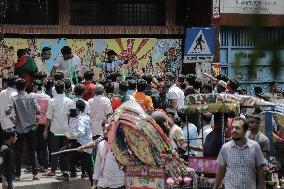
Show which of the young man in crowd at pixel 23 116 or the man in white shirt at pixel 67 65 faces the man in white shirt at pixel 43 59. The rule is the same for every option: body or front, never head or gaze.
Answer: the young man in crowd

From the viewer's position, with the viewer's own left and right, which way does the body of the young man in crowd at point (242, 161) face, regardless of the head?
facing the viewer

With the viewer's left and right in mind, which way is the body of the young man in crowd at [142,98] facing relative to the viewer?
facing away from the viewer

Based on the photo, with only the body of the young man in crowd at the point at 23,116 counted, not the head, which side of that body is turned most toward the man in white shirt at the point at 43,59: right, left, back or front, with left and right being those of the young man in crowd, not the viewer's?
front

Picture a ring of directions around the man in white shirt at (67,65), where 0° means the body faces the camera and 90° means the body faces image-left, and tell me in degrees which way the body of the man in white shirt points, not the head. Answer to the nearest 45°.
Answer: approximately 0°

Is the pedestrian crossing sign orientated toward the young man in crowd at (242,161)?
yes

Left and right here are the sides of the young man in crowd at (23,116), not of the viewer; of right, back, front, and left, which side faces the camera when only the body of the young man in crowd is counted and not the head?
back

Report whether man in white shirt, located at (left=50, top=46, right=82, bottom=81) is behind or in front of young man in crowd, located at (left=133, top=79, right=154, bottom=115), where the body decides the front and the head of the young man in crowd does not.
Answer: in front

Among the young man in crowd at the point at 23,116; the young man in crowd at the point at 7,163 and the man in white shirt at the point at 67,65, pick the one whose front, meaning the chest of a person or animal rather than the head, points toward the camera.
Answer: the man in white shirt

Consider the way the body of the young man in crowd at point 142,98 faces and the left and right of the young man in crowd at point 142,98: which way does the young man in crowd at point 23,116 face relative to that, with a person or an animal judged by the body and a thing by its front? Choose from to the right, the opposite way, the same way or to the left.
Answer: the same way

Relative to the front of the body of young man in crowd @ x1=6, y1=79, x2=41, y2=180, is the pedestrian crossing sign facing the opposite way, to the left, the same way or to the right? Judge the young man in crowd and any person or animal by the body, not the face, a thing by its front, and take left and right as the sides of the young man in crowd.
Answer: the opposite way

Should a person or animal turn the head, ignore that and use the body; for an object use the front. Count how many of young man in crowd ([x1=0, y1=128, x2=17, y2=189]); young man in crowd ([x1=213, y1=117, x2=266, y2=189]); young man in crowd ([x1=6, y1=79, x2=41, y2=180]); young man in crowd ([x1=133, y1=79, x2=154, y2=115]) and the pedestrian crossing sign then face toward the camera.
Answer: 2

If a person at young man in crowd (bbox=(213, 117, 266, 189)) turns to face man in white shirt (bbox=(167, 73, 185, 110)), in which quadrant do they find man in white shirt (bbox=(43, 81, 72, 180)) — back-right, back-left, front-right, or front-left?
front-left

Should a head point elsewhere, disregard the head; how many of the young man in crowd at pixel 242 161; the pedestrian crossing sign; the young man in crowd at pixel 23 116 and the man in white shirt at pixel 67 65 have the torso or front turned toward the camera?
3

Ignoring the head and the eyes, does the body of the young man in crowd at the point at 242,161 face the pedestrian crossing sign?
no

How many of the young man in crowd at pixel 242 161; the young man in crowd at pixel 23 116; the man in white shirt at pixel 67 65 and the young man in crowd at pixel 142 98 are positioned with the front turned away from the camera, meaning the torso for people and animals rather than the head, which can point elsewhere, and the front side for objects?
2

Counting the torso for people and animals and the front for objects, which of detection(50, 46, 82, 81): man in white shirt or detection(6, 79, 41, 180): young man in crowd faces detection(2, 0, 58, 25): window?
the young man in crowd

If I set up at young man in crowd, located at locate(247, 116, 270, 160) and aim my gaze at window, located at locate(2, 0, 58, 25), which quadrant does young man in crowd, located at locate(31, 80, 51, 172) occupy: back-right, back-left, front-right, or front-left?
front-left
